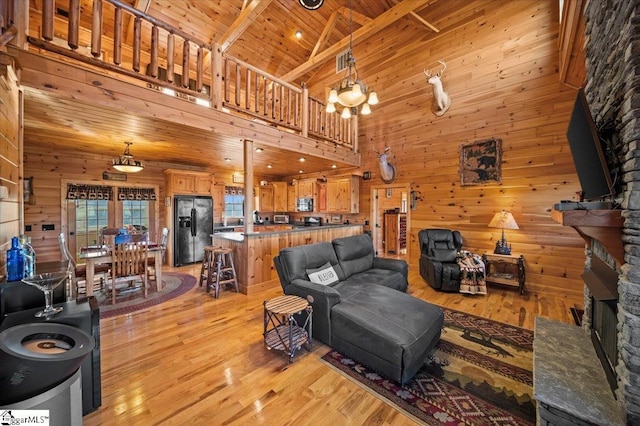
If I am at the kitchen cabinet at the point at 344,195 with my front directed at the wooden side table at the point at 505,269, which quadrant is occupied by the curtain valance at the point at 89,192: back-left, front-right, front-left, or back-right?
back-right

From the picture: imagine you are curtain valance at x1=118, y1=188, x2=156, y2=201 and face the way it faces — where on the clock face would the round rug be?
The round rug is roughly at 12 o'clock from the curtain valance.

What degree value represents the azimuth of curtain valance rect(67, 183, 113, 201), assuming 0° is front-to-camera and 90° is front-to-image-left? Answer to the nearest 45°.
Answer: approximately 0°

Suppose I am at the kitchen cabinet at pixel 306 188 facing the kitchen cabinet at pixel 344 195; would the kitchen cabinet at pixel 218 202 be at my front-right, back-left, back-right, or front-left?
back-right

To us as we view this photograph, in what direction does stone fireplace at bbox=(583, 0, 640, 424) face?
facing to the left of the viewer

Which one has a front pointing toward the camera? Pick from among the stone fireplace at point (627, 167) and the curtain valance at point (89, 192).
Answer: the curtain valance

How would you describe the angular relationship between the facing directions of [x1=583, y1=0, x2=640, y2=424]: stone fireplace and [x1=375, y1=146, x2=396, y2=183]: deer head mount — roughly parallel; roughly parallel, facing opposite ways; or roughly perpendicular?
roughly perpendicular

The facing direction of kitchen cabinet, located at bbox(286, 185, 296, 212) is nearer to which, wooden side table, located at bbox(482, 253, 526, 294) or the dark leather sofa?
the dark leather sofa

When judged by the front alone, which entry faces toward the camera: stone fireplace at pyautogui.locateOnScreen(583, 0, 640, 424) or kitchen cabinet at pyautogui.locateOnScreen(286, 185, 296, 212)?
the kitchen cabinet

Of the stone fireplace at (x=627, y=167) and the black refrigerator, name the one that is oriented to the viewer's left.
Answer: the stone fireplace

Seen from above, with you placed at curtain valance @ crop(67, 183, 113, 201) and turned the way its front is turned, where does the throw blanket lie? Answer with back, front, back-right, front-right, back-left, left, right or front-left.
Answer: front-left

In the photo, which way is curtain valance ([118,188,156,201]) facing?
toward the camera

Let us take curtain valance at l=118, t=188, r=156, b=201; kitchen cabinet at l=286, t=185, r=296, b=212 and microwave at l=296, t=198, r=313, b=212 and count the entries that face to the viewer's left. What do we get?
0

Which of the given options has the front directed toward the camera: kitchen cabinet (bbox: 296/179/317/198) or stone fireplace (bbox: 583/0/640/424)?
the kitchen cabinet

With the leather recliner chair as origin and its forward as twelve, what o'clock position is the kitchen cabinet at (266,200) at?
The kitchen cabinet is roughly at 5 o'clock from the leather recliner chair.

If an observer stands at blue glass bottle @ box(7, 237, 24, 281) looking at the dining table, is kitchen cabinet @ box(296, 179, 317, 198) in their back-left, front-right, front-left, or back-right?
front-right

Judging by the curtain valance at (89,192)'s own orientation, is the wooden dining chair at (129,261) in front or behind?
in front
